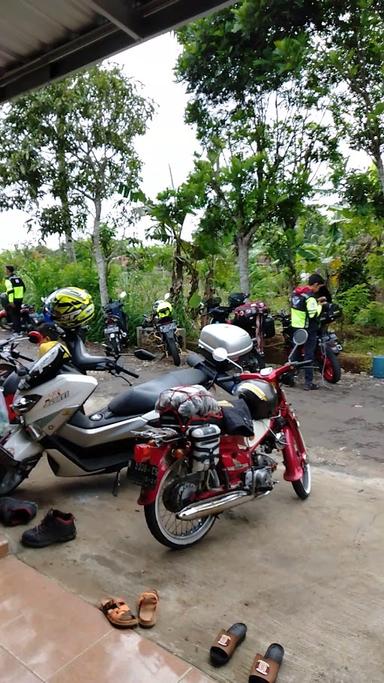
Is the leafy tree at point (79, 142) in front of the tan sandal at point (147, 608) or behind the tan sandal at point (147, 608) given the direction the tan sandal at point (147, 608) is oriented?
in front

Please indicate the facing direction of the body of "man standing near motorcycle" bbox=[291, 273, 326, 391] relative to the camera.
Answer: to the viewer's right

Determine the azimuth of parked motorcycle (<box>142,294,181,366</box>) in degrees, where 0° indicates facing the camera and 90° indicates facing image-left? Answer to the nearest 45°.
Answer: approximately 315°

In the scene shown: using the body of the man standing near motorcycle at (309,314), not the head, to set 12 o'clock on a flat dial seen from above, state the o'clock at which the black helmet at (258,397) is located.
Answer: The black helmet is roughly at 3 o'clock from the man standing near motorcycle.

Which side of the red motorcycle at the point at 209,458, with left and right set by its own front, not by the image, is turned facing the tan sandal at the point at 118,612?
back

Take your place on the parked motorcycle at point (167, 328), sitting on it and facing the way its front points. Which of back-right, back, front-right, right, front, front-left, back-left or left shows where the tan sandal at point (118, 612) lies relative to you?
front-right

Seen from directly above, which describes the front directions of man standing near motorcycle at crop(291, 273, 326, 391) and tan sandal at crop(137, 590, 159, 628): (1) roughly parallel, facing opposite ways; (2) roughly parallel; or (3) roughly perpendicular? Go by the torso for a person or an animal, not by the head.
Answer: roughly perpendicular
